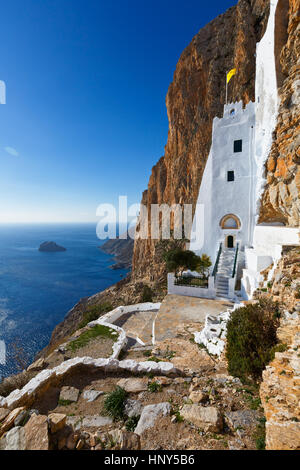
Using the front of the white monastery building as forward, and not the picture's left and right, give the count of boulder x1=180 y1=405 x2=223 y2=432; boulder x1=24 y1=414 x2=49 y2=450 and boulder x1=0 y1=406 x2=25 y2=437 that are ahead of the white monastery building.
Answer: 3

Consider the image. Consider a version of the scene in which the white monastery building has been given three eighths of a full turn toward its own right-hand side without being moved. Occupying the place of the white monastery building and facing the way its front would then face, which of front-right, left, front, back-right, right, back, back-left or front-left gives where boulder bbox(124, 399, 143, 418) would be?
back-left

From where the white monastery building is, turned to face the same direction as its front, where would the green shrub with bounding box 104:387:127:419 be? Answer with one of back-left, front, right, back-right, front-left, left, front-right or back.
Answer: front

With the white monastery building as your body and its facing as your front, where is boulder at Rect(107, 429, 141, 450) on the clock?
The boulder is roughly at 12 o'clock from the white monastery building.

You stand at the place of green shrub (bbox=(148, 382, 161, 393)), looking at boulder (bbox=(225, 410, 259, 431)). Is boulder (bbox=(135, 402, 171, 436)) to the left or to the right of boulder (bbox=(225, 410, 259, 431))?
right

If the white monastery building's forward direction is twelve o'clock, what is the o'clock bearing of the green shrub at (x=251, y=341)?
The green shrub is roughly at 12 o'clock from the white monastery building.

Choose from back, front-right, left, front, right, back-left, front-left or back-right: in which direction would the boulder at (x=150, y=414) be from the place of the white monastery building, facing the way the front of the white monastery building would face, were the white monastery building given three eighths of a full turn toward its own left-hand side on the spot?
back-right

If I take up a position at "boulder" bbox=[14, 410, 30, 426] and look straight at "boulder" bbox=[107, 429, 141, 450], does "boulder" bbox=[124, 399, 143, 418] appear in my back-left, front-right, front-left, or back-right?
front-left

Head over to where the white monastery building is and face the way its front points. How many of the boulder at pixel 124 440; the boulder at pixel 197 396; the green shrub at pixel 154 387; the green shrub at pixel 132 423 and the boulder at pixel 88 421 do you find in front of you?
5

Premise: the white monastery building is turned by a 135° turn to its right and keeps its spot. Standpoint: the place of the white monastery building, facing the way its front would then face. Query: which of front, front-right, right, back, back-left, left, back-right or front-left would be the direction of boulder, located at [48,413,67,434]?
back-left

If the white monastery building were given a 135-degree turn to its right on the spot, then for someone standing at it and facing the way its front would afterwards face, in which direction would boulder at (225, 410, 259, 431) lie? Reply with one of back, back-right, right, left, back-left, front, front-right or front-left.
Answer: back-left

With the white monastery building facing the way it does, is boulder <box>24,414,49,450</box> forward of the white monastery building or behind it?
forward

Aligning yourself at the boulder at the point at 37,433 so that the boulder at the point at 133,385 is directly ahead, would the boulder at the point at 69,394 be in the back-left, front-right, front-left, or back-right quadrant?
front-left

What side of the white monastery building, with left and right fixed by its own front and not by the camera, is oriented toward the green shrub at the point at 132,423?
front

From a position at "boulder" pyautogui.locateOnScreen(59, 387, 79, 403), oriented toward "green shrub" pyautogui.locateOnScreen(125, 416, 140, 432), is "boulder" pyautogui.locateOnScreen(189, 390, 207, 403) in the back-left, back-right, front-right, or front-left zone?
front-left

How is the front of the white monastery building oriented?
toward the camera

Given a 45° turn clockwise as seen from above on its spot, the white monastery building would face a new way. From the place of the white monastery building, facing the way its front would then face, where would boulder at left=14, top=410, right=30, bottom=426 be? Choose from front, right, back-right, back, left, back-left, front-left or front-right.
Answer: front-left

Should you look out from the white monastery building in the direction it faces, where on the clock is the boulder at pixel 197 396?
The boulder is roughly at 12 o'clock from the white monastery building.
